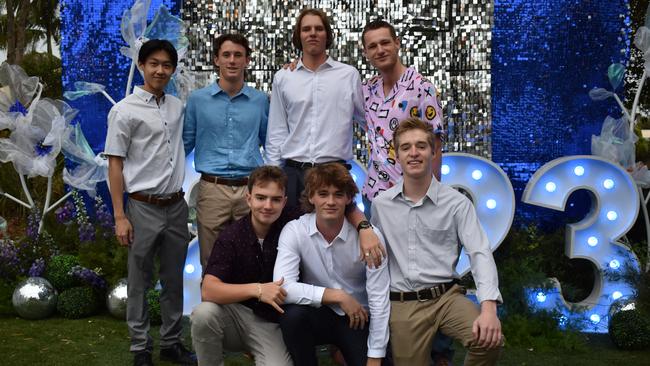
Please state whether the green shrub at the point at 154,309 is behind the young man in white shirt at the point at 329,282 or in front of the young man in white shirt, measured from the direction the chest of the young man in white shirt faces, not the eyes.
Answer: behind

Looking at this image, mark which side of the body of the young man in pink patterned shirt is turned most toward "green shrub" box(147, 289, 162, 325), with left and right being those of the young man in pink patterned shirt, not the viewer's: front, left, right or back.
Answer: right

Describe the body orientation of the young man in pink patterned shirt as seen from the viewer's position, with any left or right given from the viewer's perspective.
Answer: facing the viewer and to the left of the viewer

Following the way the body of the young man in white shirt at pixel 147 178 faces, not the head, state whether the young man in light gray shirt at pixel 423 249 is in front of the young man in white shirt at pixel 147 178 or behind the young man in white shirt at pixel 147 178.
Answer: in front

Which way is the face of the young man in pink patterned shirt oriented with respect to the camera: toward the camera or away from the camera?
toward the camera

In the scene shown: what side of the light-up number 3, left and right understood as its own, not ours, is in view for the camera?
front

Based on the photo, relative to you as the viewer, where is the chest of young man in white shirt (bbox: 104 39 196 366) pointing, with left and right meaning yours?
facing the viewer and to the right of the viewer

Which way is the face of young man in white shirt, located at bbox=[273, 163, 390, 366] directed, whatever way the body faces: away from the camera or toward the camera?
toward the camera

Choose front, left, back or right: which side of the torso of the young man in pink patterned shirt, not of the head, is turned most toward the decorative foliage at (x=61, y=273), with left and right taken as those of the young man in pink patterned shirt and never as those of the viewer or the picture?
right

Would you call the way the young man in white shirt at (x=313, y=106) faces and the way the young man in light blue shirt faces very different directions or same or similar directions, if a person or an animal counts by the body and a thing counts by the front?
same or similar directions

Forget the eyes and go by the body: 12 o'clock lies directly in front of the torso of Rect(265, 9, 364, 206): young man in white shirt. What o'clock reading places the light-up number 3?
The light-up number 3 is roughly at 8 o'clock from the young man in white shirt.

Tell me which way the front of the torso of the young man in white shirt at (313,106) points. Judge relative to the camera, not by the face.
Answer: toward the camera

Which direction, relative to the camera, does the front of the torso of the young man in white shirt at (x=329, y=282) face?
toward the camera
